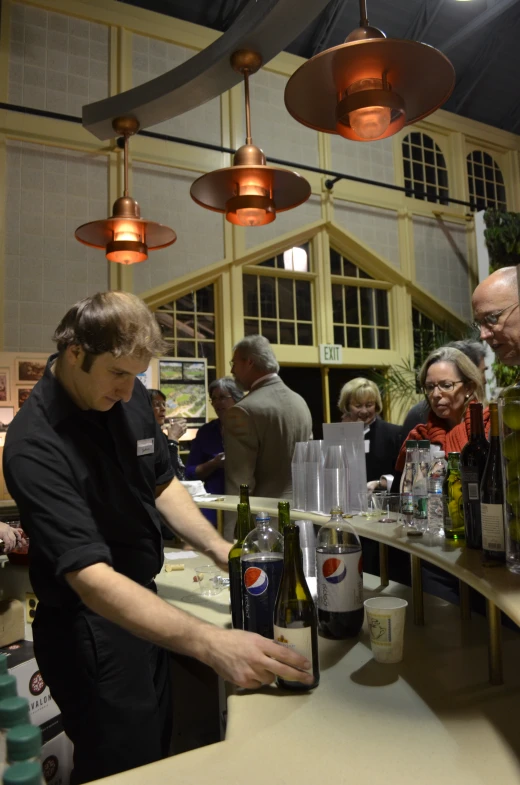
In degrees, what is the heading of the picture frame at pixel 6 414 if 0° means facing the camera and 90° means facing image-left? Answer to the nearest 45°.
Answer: approximately 0°

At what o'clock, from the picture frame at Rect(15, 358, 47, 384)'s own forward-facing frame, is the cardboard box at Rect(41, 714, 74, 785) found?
The cardboard box is roughly at 12 o'clock from the picture frame.

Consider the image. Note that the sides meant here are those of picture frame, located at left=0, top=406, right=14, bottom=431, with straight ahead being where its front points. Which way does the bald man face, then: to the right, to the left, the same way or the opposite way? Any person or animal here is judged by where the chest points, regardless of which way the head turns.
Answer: to the right

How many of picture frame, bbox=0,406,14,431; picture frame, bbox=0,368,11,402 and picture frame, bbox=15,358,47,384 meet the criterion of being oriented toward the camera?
3

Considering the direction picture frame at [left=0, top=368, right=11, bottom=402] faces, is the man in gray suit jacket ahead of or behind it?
ahead

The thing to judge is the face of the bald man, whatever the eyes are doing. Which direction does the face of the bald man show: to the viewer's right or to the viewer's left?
to the viewer's left

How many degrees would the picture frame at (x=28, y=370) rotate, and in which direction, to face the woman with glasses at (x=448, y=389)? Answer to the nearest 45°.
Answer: approximately 45° to its left

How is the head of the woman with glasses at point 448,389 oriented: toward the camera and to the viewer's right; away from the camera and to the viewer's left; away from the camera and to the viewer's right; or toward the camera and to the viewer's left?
toward the camera and to the viewer's left

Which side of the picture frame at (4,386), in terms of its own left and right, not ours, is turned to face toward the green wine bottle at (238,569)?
front

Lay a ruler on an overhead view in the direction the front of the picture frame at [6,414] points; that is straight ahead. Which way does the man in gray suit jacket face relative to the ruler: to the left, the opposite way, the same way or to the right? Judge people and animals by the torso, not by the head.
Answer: the opposite way

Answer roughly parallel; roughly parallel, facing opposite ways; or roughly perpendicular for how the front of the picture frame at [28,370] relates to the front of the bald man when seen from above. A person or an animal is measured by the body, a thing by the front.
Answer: roughly perpendicular

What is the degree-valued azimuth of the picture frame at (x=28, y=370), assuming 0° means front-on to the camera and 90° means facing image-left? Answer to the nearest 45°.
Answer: approximately 0°

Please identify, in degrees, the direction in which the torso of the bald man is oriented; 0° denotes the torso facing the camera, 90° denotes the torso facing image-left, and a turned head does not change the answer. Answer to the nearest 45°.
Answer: approximately 45°

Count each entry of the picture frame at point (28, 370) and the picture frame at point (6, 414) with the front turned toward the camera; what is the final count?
2
